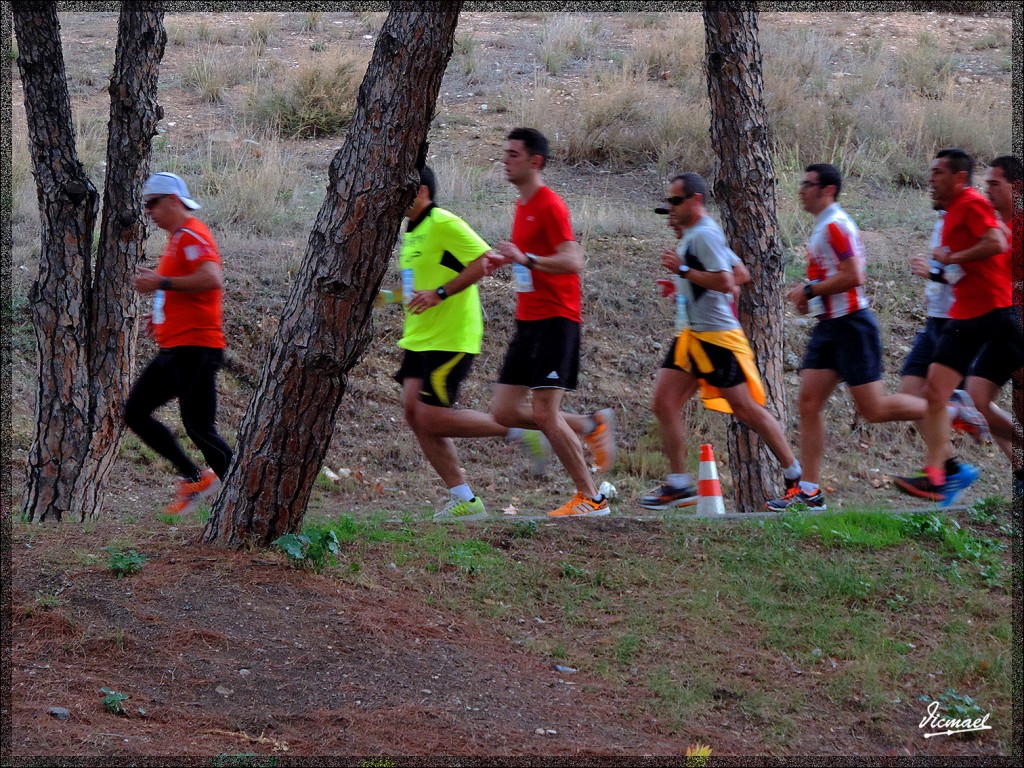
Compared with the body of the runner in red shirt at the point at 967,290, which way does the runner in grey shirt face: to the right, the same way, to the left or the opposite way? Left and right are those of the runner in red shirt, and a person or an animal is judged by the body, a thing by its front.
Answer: the same way

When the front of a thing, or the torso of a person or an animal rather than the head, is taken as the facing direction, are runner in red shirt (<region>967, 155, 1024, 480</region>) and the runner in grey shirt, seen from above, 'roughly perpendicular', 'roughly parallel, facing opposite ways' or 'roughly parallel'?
roughly parallel

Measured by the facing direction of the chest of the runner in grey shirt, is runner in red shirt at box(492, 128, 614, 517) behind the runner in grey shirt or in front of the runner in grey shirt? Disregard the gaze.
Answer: in front

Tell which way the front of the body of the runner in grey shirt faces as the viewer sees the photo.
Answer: to the viewer's left

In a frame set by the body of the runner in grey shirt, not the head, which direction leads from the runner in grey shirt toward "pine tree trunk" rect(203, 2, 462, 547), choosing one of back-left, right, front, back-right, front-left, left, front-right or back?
front-left

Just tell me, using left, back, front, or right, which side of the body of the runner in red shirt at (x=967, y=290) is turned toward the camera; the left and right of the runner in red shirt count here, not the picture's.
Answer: left

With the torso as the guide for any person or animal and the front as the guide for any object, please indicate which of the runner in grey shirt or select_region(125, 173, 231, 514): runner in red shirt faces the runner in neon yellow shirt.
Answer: the runner in grey shirt

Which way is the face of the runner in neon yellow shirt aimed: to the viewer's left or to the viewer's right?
to the viewer's left

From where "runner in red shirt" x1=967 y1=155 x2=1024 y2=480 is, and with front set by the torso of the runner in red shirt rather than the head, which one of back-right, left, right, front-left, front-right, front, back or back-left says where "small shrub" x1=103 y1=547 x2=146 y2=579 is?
front-left

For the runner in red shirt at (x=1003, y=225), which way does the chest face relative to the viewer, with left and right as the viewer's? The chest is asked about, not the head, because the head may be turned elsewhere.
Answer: facing to the left of the viewer

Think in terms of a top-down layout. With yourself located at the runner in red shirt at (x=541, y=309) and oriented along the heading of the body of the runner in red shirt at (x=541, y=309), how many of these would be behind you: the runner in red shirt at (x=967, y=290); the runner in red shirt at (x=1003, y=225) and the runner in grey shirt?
3

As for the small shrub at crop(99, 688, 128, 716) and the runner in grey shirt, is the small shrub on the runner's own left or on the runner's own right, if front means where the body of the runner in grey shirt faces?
on the runner's own left

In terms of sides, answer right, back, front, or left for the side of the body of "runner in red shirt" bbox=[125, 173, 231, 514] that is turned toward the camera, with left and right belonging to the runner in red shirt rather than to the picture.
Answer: left

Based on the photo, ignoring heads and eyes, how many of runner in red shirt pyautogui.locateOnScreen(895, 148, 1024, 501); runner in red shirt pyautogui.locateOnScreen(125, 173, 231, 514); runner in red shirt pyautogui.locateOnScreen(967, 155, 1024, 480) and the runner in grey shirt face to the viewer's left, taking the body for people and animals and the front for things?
4

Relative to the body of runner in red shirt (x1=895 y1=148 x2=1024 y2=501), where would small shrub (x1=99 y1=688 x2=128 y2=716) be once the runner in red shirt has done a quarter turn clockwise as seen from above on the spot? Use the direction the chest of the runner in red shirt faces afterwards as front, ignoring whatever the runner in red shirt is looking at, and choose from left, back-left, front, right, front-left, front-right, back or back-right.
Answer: back-left

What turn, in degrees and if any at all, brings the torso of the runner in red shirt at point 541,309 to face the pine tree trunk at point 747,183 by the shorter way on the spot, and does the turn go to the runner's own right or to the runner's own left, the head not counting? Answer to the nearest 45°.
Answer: approximately 135° to the runner's own right

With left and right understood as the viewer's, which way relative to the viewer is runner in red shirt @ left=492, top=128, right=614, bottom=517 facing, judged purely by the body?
facing to the left of the viewer
